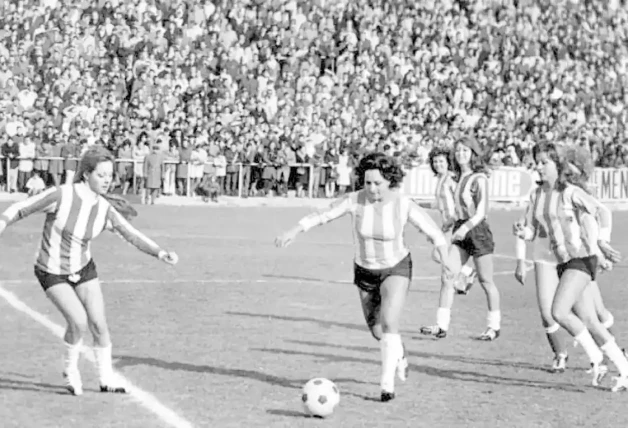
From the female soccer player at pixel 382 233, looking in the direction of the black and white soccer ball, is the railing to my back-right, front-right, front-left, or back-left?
back-right

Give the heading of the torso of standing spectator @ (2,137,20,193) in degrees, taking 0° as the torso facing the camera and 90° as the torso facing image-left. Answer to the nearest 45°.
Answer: approximately 0°

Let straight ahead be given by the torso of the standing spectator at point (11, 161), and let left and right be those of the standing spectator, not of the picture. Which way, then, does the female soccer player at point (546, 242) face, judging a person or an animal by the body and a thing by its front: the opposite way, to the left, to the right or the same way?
to the right

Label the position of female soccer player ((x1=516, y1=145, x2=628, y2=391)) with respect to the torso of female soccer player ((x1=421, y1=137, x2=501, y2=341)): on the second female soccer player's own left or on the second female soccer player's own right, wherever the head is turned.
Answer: on the second female soccer player's own left

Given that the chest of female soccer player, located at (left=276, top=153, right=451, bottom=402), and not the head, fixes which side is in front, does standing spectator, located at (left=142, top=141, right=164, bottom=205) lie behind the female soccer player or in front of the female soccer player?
behind

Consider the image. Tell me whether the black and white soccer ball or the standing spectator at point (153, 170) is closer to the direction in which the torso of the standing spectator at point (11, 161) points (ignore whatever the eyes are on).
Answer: the black and white soccer ball

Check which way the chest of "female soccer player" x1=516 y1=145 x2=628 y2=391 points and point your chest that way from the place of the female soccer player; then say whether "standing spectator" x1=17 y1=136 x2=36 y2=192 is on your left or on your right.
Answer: on your right

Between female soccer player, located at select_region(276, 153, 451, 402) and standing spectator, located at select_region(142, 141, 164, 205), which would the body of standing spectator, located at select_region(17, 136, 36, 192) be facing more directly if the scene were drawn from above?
the female soccer player
